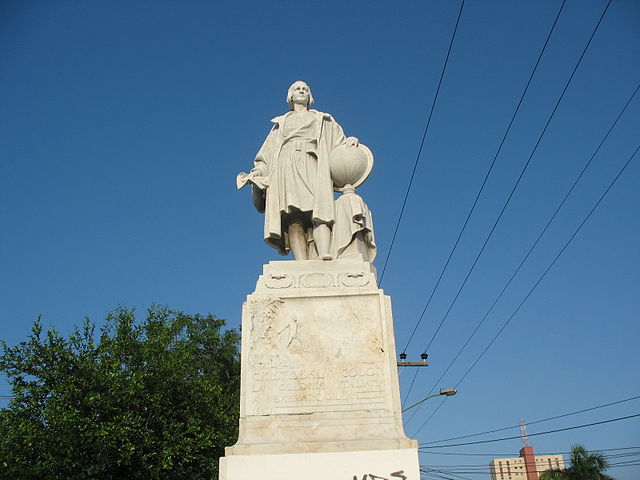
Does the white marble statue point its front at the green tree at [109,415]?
no

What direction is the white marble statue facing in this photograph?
toward the camera

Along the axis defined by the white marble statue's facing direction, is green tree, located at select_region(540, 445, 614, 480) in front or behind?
behind
